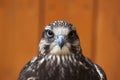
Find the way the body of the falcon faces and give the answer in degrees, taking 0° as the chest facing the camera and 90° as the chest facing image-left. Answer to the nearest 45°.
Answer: approximately 0°
